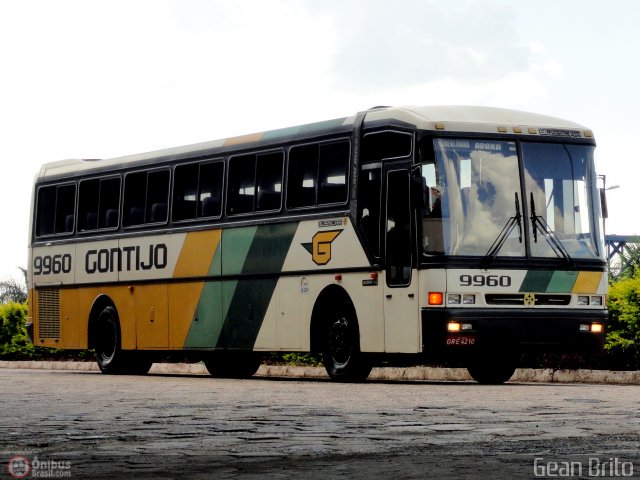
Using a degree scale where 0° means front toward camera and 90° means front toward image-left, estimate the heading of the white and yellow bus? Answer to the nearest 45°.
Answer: approximately 315°

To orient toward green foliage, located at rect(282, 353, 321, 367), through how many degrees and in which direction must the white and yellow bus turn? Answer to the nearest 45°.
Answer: approximately 135° to its left

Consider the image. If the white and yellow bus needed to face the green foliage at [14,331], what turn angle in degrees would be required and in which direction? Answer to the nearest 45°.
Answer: approximately 180°
